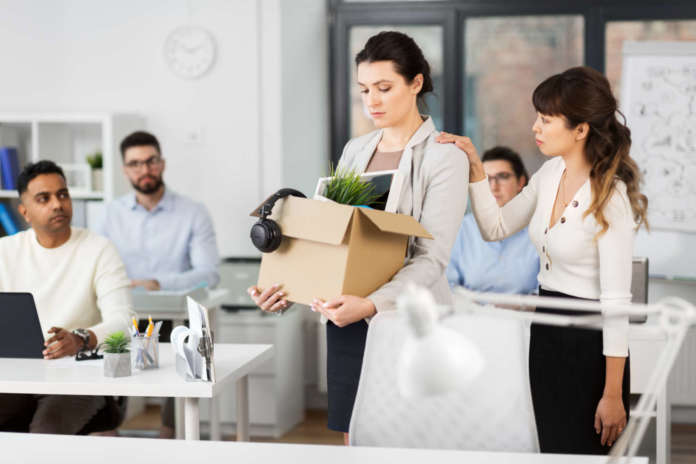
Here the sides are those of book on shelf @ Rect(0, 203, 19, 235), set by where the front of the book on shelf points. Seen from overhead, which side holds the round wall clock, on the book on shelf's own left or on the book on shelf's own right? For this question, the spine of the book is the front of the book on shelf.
on the book on shelf's own left

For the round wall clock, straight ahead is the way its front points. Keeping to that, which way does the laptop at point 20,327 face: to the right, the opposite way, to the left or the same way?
the opposite way

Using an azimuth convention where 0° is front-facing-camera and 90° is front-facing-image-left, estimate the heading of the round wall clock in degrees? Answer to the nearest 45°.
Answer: approximately 0°

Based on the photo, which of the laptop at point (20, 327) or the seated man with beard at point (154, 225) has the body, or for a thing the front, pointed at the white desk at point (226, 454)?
the seated man with beard

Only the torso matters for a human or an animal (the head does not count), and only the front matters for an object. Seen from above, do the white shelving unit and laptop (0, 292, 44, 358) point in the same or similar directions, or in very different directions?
very different directions

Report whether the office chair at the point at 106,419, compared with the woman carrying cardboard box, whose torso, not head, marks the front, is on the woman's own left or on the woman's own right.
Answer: on the woman's own right

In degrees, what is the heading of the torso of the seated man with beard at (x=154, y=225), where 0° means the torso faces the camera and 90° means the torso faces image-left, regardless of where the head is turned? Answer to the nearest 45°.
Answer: approximately 0°

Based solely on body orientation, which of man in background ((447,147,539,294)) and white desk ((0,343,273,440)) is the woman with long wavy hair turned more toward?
the white desk

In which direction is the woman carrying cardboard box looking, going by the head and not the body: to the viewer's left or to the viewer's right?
to the viewer's left
